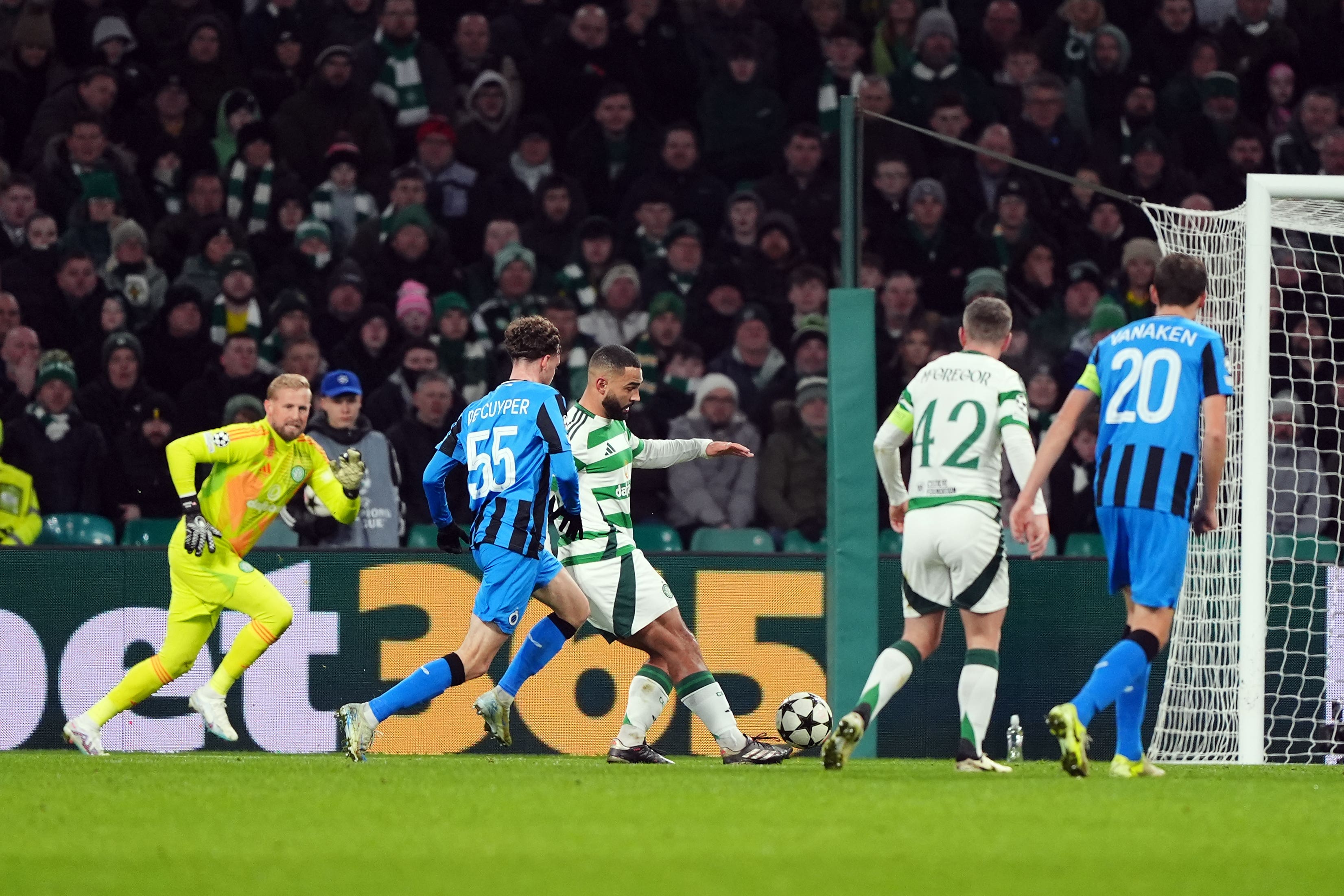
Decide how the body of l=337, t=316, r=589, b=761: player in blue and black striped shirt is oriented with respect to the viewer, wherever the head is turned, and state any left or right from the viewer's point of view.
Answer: facing away from the viewer and to the right of the viewer

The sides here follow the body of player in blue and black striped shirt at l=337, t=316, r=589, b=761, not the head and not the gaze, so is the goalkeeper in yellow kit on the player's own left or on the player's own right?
on the player's own left

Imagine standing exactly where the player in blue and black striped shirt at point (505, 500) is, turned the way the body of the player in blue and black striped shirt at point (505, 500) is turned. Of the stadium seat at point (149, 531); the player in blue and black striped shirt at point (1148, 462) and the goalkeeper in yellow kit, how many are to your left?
2

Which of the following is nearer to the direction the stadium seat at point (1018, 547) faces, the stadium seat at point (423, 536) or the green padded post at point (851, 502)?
the green padded post

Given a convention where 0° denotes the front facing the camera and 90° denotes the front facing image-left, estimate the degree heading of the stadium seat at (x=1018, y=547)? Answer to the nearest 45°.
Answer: approximately 0°

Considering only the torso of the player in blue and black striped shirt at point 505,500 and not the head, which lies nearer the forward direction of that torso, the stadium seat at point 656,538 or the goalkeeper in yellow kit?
the stadium seat
